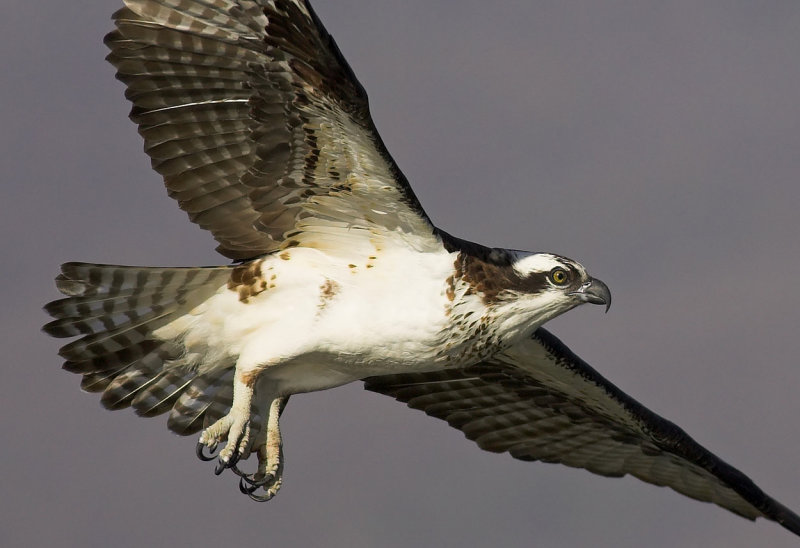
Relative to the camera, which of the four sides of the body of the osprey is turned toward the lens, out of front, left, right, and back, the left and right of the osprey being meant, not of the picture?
right
